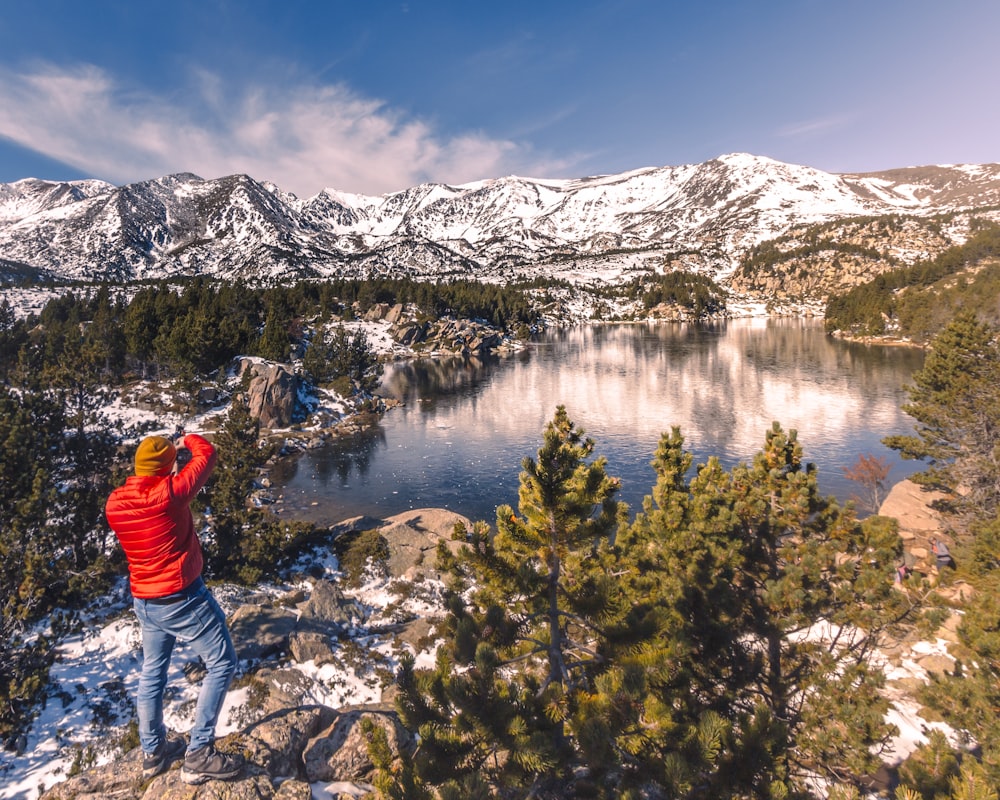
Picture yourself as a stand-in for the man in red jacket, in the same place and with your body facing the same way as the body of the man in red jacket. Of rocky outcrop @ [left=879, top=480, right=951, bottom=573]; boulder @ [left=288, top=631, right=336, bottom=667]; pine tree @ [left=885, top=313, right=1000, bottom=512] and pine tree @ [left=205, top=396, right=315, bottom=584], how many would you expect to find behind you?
0

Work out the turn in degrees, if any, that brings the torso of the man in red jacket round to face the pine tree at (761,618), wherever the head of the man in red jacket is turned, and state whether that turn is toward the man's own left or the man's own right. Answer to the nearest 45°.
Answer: approximately 45° to the man's own right

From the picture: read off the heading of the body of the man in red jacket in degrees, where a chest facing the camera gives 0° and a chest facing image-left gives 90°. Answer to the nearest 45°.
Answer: approximately 225°

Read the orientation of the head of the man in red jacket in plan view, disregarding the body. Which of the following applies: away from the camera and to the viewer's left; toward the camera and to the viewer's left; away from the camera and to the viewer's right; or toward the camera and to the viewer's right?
away from the camera and to the viewer's right

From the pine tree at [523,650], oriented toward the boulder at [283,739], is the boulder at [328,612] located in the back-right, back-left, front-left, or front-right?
front-right

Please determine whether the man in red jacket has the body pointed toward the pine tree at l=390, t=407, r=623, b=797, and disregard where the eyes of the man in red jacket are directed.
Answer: no

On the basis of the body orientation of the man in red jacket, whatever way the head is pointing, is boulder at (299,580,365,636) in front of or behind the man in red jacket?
in front

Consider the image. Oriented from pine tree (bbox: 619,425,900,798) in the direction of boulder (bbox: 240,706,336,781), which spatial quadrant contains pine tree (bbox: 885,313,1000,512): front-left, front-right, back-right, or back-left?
back-right

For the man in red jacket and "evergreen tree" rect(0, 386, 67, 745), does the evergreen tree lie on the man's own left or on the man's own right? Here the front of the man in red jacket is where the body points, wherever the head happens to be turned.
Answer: on the man's own left
